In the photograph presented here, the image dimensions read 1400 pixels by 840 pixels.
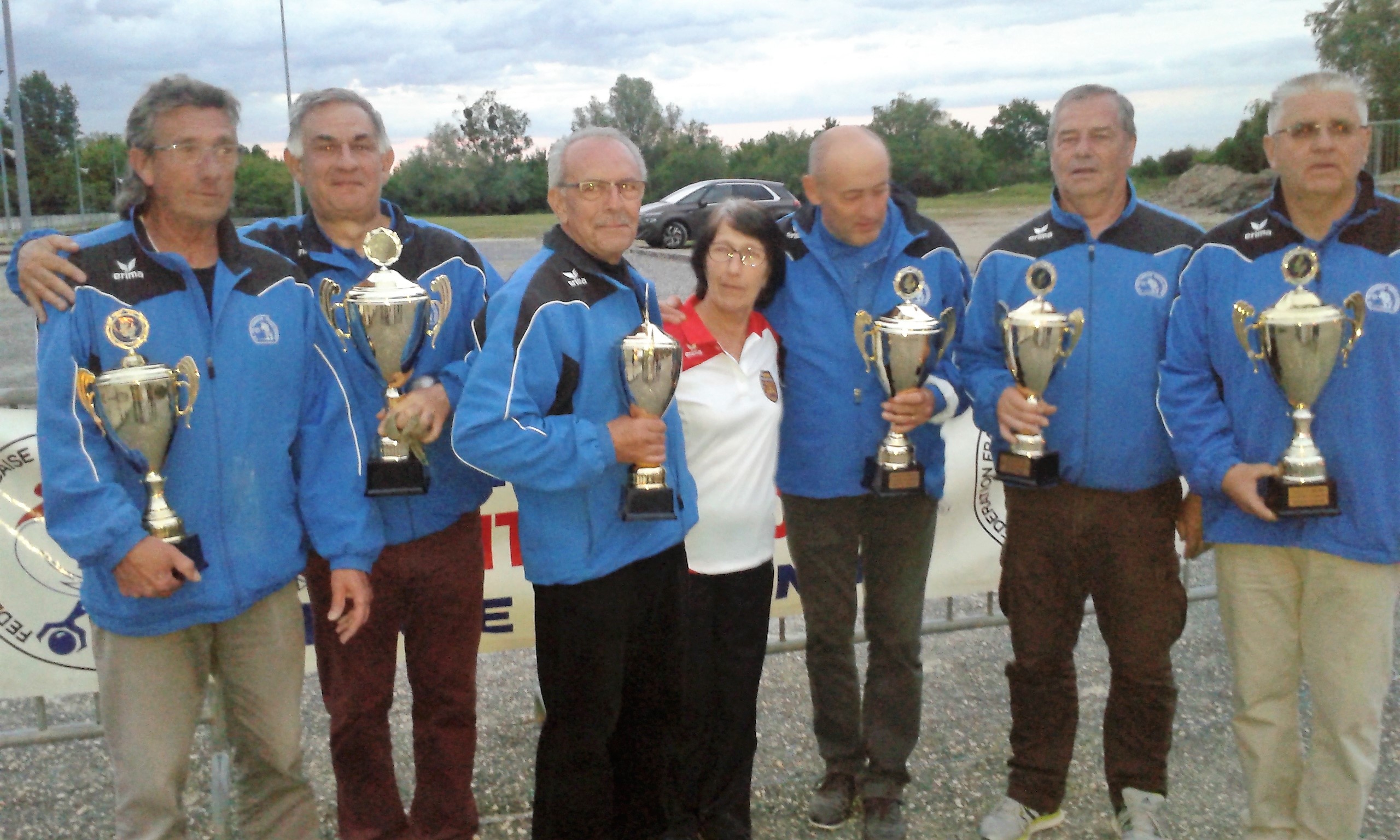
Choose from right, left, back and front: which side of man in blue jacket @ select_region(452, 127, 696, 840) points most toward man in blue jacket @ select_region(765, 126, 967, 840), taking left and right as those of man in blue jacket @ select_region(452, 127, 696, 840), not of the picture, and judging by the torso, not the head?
left

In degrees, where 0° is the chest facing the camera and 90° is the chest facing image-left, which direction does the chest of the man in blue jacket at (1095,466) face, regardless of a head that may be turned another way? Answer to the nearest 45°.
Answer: approximately 0°

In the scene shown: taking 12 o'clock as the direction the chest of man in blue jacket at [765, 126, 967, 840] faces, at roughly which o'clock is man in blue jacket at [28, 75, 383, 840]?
man in blue jacket at [28, 75, 383, 840] is roughly at 2 o'clock from man in blue jacket at [765, 126, 967, 840].

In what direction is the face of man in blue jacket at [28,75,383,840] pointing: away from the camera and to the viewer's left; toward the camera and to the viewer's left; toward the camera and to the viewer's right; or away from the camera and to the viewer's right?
toward the camera and to the viewer's right

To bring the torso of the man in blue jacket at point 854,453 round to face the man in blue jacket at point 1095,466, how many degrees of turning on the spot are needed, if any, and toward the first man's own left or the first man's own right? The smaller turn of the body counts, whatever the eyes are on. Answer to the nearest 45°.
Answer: approximately 90° to the first man's own left

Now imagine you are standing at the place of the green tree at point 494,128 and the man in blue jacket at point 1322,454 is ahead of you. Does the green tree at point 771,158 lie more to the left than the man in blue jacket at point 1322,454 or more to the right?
left

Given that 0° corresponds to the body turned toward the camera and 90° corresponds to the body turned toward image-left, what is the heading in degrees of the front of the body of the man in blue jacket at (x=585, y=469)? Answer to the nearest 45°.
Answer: approximately 315°

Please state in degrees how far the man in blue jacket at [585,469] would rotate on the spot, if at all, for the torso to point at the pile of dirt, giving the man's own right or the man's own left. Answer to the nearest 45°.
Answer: approximately 90° to the man's own left

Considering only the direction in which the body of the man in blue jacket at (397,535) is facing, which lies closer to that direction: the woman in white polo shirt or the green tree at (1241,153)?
the woman in white polo shirt

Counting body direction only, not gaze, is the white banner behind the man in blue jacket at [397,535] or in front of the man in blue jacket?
behind
